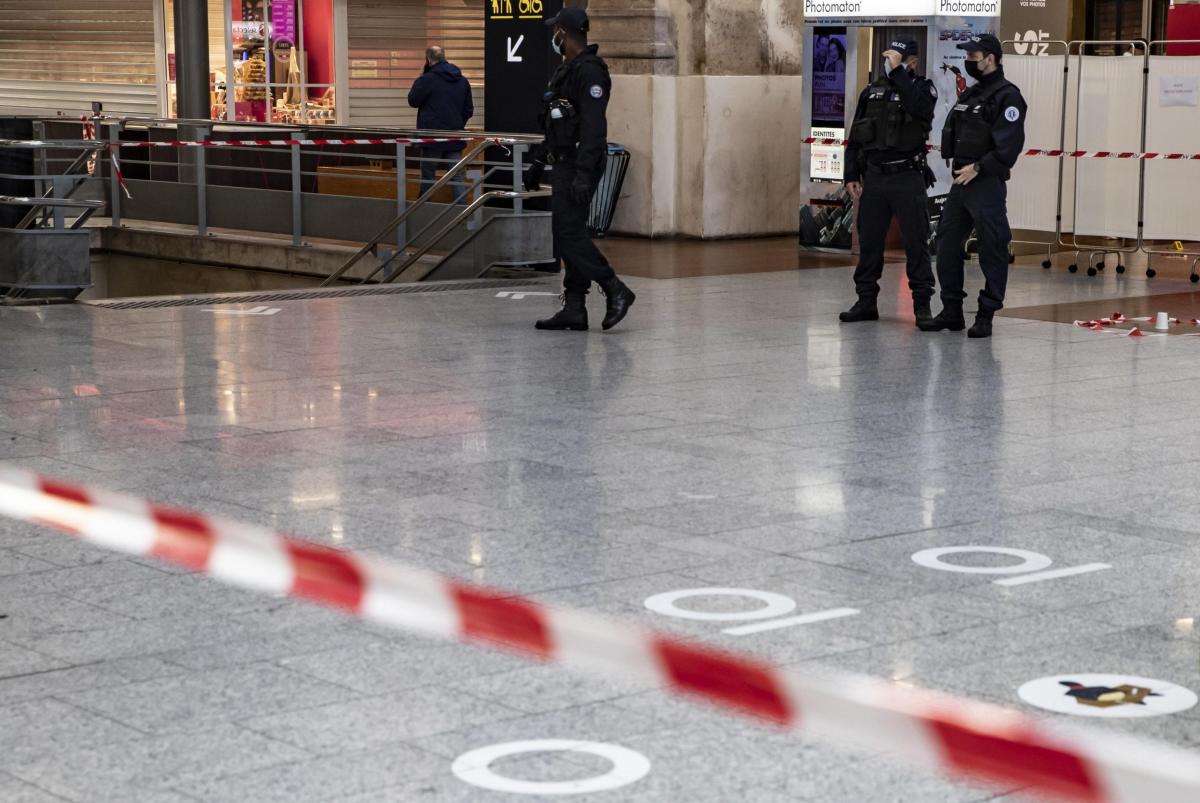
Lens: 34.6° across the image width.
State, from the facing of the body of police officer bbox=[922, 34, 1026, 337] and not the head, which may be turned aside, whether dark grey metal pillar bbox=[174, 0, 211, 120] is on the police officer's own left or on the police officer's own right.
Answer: on the police officer's own right

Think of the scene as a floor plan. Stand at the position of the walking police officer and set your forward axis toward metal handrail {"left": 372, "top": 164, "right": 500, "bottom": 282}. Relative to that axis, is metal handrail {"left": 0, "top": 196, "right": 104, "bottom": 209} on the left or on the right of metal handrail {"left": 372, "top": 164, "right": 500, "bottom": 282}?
left

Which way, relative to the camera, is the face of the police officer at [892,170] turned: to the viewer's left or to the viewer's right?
to the viewer's left

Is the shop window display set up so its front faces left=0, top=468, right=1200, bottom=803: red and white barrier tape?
yes

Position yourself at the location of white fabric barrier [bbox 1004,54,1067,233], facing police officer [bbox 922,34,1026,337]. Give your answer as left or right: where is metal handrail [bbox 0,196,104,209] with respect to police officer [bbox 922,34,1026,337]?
right

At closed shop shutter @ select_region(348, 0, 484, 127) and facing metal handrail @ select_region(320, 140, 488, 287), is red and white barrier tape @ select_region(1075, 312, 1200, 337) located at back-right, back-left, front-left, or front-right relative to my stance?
front-left

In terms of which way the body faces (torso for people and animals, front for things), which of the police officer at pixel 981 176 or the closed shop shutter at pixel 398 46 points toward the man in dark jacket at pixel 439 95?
the closed shop shutter

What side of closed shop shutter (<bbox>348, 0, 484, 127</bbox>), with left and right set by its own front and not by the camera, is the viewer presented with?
front

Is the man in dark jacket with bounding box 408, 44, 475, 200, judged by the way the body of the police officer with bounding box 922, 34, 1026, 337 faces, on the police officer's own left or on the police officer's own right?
on the police officer's own right

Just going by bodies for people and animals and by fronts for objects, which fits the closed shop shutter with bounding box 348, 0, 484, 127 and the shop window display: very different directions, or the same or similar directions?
same or similar directions

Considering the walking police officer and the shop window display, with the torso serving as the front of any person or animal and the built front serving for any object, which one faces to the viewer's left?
the walking police officer
